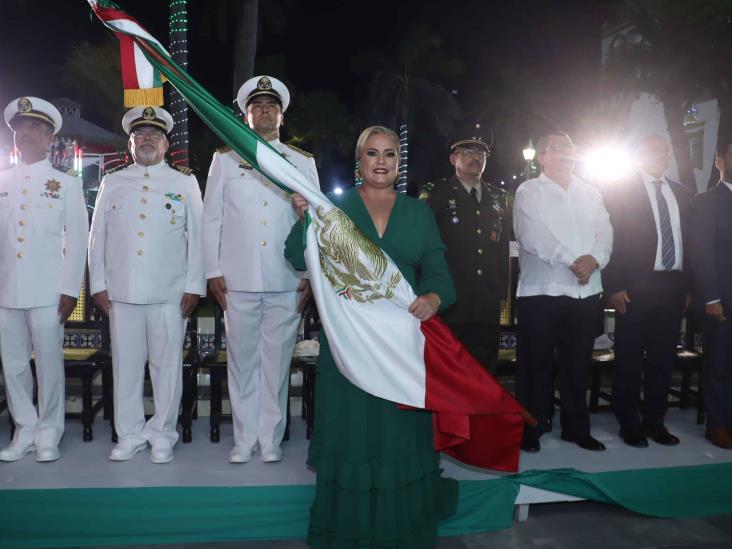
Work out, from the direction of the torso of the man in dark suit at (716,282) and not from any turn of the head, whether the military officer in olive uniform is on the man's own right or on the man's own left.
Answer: on the man's own right

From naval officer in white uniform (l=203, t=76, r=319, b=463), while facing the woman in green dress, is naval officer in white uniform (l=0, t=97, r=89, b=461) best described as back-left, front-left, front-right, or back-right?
back-right

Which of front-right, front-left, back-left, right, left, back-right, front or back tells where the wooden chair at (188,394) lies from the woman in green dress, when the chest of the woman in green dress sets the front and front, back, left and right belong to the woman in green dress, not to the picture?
back-right

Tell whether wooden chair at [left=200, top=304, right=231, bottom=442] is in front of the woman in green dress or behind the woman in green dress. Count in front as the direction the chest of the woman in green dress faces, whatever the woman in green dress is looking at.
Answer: behind

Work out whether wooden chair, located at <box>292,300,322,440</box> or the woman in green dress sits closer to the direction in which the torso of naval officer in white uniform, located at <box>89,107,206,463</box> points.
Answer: the woman in green dress

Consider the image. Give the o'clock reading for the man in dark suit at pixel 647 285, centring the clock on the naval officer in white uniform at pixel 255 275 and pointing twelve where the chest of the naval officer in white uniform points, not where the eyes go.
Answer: The man in dark suit is roughly at 9 o'clock from the naval officer in white uniform.

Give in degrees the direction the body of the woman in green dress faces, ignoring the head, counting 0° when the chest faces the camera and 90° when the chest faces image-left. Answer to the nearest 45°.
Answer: approximately 0°

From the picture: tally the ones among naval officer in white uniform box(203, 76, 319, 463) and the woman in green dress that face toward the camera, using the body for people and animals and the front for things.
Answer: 2

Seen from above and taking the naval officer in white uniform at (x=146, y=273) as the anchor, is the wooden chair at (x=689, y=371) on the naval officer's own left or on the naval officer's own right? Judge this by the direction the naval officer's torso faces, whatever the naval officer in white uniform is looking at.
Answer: on the naval officer's own left
